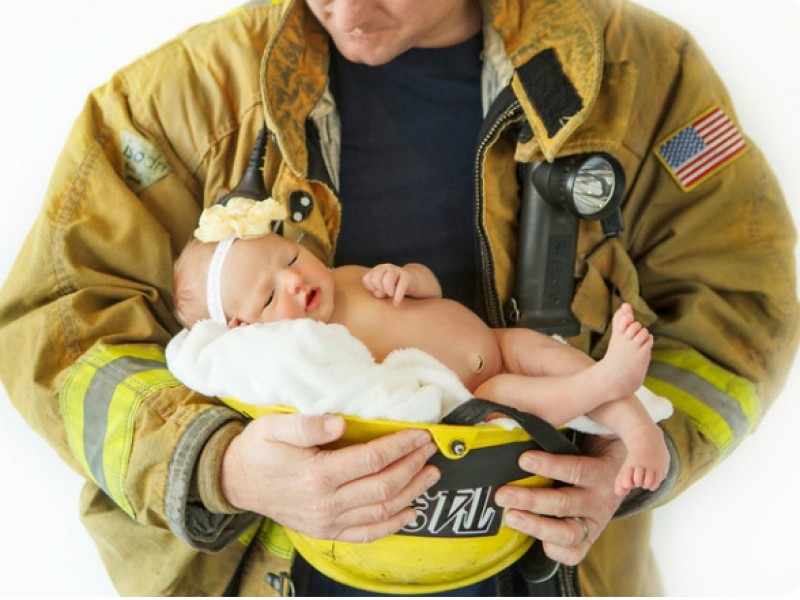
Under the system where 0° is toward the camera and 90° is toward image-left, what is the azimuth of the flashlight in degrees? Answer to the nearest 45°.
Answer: approximately 315°

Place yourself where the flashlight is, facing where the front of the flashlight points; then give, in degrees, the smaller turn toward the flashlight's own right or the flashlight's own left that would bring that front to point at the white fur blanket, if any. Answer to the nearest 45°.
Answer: approximately 90° to the flashlight's own right
